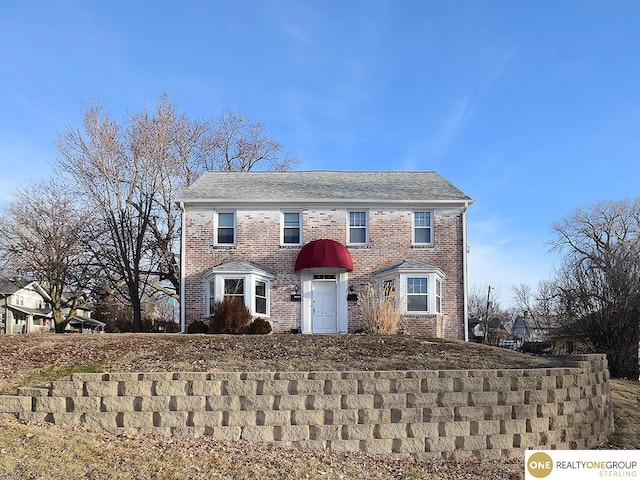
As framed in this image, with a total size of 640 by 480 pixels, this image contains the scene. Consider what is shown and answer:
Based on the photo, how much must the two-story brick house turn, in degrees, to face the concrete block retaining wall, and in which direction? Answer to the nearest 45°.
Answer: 0° — it already faces it

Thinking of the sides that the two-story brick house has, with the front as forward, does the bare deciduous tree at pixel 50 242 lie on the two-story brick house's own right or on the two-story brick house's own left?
on the two-story brick house's own right

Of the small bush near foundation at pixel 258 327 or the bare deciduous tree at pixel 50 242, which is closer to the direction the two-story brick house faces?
the small bush near foundation

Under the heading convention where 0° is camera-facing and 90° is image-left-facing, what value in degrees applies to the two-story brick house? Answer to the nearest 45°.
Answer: approximately 0°

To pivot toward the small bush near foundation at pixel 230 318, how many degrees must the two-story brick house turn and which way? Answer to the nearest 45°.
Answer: approximately 45° to its right

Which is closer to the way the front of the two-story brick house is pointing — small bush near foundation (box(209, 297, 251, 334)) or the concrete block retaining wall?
the concrete block retaining wall
